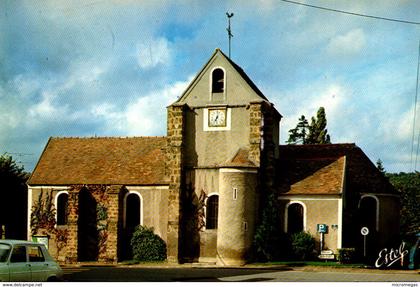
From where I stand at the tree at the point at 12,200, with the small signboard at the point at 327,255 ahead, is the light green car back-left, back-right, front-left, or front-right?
front-right

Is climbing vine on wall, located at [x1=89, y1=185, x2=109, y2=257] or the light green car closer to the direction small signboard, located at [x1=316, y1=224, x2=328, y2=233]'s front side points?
the light green car

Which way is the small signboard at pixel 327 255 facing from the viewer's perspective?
toward the camera

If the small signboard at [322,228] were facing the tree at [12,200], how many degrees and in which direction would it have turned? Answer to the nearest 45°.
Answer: approximately 90° to its right

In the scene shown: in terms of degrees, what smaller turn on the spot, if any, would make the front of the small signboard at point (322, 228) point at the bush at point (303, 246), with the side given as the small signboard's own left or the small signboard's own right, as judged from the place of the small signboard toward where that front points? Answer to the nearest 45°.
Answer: approximately 90° to the small signboard's own right

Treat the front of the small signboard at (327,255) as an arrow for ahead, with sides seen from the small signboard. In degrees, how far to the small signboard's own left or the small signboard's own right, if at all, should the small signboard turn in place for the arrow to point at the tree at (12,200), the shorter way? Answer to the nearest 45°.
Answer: approximately 90° to the small signboard's own right

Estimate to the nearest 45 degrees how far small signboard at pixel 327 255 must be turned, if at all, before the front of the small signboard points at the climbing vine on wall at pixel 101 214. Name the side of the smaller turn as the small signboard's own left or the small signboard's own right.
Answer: approximately 90° to the small signboard's own right

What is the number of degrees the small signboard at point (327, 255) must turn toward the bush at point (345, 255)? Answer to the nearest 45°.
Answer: approximately 45° to its left

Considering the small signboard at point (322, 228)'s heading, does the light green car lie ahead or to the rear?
ahead

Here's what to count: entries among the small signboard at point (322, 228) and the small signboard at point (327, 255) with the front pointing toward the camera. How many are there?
2

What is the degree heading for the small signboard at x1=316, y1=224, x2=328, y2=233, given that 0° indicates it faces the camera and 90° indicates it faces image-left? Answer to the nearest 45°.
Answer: approximately 0°

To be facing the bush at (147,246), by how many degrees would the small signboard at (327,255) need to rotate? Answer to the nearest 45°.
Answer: approximately 90° to its right

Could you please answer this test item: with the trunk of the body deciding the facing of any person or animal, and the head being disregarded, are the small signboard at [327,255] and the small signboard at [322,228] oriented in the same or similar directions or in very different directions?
same or similar directions

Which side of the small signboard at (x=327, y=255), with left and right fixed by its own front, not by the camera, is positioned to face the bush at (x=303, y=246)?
right

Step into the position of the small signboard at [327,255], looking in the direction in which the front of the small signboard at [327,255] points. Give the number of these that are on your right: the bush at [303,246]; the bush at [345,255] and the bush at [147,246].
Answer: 2
